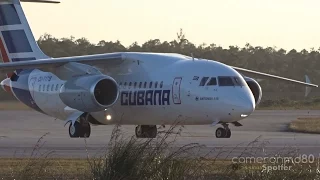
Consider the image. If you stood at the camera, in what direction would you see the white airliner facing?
facing the viewer and to the right of the viewer
